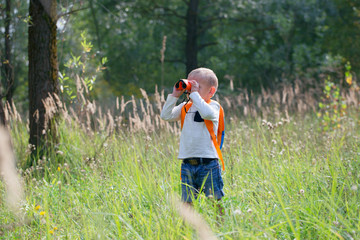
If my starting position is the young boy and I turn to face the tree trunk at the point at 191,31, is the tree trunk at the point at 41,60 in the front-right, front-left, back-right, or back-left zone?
front-left

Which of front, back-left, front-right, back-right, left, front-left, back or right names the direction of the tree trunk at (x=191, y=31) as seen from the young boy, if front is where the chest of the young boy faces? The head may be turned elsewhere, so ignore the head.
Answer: back-right

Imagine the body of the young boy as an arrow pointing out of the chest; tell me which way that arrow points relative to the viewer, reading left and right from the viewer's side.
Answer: facing the viewer and to the left of the viewer

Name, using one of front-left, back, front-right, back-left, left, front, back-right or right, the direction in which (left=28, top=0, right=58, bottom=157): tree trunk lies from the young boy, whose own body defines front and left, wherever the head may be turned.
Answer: right
